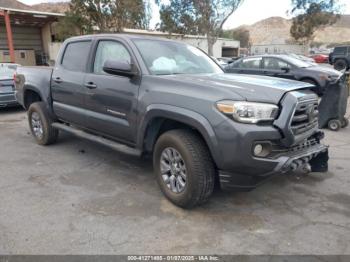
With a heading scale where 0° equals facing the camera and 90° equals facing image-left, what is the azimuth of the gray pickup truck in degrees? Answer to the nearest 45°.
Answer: approximately 315°

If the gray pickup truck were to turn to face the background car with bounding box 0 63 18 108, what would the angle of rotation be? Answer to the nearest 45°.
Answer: approximately 180°

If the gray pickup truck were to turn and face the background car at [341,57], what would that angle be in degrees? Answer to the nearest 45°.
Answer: approximately 90° to its left

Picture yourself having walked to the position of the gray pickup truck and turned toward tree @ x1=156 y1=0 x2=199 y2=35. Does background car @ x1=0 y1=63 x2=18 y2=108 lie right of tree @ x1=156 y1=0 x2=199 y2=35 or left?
left

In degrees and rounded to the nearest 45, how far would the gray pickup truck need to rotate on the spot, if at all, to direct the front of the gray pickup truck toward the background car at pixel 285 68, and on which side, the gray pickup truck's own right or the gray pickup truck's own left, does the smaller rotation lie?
approximately 90° to the gray pickup truck's own left

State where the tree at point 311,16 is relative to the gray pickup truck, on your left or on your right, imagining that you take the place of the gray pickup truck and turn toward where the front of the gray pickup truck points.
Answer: on your left

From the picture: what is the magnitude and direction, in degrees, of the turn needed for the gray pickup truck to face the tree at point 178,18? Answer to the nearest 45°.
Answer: approximately 135° to its left

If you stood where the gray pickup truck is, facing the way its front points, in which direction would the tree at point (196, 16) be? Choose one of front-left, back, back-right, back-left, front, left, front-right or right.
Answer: back-left
